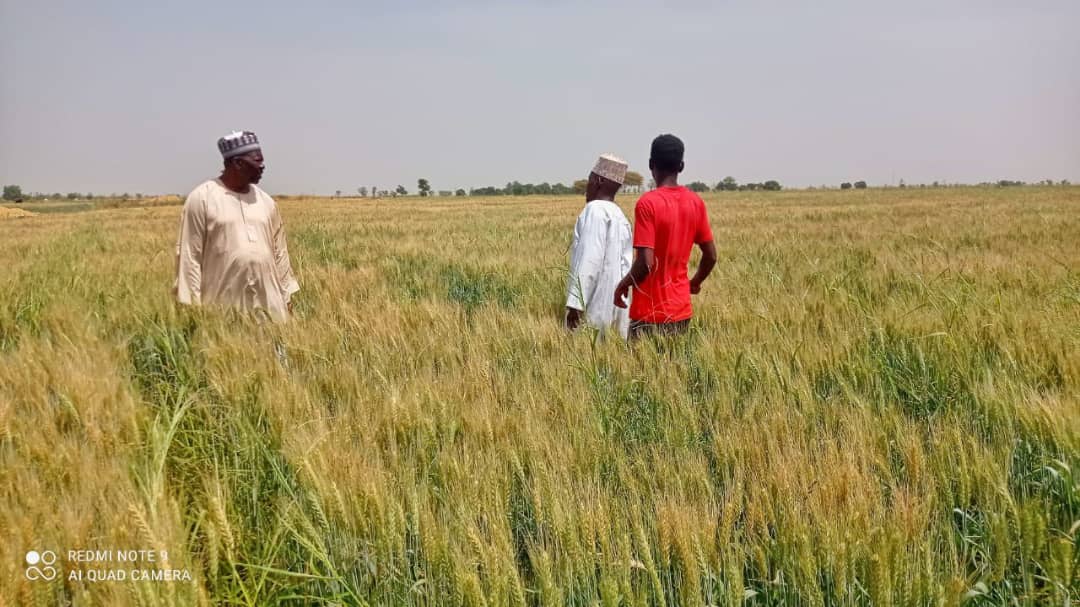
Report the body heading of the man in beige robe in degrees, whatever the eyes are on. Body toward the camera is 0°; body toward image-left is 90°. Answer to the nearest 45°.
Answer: approximately 315°

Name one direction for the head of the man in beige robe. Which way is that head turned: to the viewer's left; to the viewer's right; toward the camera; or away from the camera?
to the viewer's right

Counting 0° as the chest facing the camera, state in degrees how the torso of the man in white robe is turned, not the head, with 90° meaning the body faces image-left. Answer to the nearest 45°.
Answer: approximately 135°

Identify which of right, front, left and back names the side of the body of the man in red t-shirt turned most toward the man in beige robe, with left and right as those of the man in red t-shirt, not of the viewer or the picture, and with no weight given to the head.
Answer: left

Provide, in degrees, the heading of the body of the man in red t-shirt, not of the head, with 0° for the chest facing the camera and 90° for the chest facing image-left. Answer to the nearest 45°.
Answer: approximately 180°

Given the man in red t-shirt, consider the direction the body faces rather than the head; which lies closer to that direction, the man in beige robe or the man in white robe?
the man in white robe

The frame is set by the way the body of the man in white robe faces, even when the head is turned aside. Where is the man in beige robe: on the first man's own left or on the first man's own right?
on the first man's own left

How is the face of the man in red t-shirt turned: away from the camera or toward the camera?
away from the camera

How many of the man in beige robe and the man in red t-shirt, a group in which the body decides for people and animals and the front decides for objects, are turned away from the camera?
1

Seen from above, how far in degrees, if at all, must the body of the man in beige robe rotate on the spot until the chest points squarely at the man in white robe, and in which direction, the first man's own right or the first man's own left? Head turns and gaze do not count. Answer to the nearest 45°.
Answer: approximately 45° to the first man's own left

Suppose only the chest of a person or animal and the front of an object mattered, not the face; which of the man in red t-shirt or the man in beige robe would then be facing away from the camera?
the man in red t-shirt
